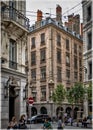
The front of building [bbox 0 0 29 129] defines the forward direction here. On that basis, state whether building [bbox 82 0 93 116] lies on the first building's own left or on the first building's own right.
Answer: on the first building's own left

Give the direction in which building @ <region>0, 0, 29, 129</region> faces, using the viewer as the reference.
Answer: facing the viewer and to the right of the viewer

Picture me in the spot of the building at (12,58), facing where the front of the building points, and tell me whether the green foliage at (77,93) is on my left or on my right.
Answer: on my left
